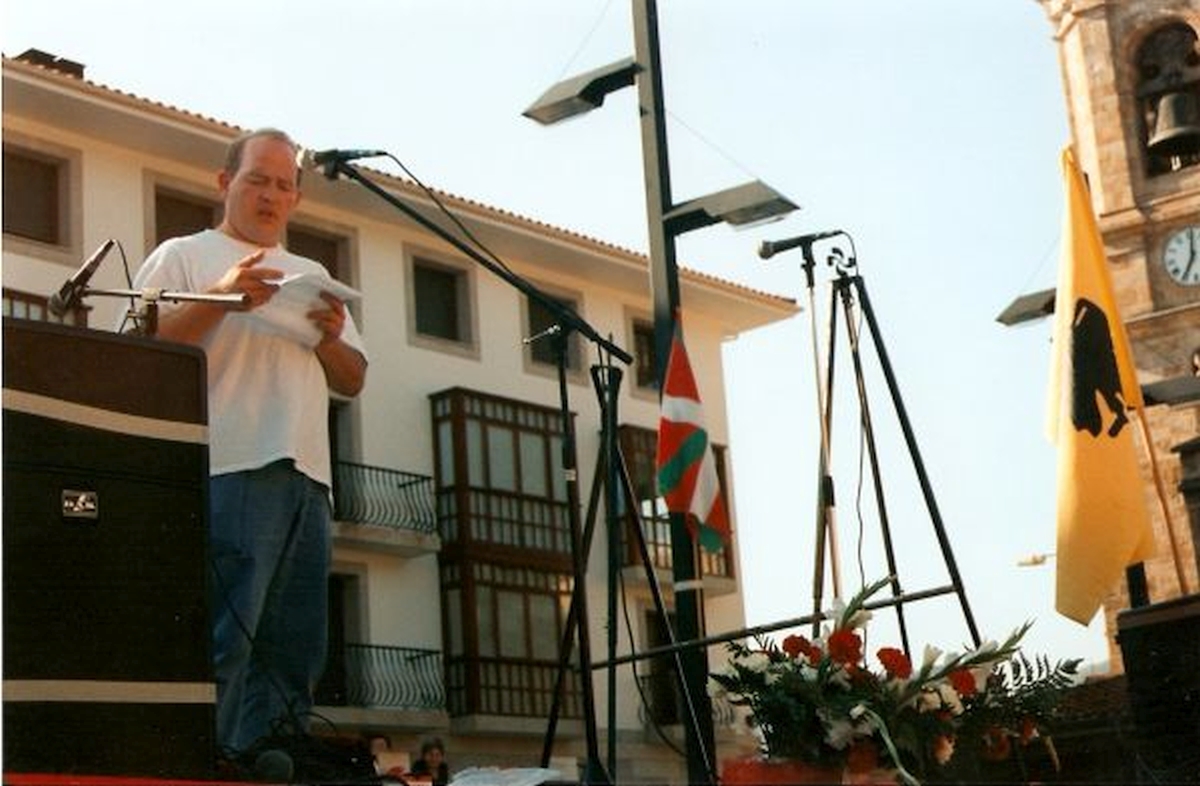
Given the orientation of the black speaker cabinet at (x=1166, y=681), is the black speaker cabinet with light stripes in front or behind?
in front

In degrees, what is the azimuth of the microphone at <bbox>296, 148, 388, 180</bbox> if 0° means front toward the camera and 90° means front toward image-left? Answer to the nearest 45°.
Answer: approximately 90°

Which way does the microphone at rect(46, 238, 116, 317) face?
to the viewer's left

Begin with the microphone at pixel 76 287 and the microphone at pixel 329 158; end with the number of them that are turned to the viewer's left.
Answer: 2

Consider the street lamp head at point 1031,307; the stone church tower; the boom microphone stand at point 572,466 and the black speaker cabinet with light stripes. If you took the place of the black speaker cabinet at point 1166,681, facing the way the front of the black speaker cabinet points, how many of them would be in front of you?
2

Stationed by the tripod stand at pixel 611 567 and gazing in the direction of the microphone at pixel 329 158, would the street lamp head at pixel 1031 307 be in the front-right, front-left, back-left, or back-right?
back-right

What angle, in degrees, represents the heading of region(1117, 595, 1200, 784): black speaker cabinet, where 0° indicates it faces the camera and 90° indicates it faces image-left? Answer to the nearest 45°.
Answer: approximately 45°
